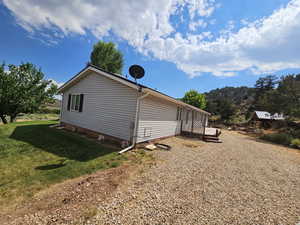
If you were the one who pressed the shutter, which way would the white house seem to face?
facing the viewer and to the right of the viewer

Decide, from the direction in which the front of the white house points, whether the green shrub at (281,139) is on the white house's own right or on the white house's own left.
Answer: on the white house's own left

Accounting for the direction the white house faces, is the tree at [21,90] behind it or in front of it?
behind

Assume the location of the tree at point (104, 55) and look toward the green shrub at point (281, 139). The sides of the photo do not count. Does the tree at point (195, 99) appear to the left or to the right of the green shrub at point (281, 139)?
left

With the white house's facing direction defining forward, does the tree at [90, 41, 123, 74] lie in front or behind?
behind

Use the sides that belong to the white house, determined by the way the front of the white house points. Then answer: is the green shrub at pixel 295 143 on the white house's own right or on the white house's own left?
on the white house's own left

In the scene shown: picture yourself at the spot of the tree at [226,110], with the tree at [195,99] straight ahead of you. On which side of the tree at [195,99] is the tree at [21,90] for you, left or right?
left

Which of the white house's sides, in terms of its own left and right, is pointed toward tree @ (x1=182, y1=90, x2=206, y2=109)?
left
